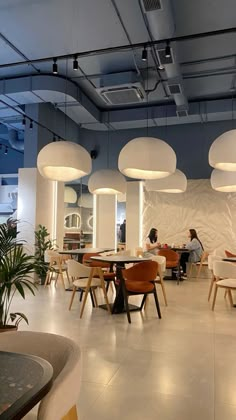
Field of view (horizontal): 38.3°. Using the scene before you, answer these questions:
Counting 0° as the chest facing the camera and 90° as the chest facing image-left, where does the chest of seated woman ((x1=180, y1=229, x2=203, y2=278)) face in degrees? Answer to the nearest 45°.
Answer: approximately 90°

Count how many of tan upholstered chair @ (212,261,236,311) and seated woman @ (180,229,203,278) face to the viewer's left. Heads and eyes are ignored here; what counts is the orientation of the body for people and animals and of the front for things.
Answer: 1

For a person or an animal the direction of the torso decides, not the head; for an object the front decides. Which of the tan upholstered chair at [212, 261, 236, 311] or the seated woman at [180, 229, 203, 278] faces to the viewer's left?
the seated woman

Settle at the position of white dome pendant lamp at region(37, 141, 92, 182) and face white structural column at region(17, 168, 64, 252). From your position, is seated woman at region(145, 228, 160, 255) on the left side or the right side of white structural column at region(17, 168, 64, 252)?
right
